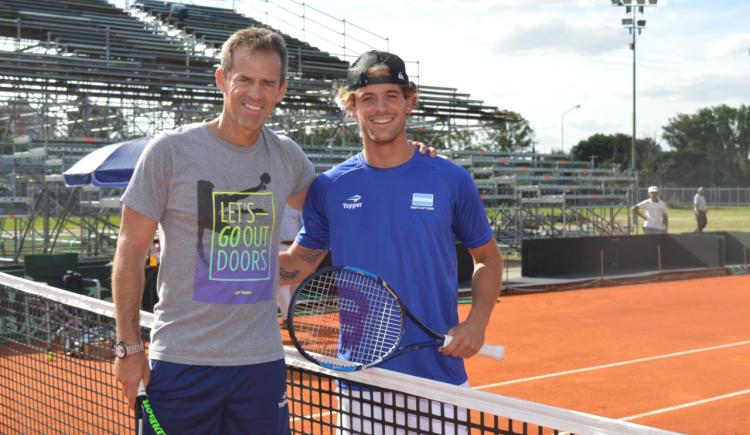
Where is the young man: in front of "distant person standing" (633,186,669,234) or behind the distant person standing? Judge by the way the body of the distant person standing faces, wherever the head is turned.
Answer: in front

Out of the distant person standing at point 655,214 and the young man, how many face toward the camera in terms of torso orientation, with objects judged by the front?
2

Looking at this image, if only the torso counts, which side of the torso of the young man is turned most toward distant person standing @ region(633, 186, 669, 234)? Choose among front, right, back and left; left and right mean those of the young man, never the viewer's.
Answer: back

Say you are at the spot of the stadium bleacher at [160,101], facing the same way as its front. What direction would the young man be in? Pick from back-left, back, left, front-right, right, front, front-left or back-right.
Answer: front-right

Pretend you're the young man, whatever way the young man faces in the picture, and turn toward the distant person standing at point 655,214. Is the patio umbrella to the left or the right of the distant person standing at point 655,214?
left

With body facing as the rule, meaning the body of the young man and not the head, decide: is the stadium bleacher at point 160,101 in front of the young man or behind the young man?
behind
